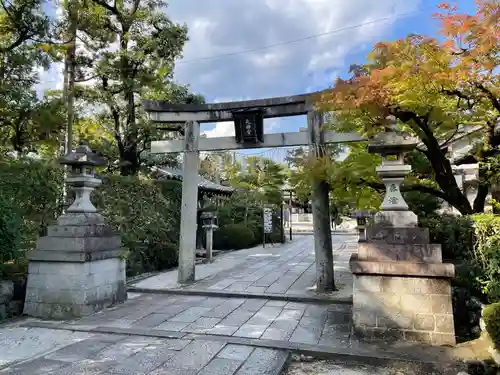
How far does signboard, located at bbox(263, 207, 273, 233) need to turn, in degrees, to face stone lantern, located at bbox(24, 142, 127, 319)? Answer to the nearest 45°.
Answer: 0° — it already faces it

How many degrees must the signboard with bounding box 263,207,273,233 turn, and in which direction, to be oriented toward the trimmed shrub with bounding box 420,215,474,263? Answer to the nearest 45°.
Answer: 0° — it already faces it

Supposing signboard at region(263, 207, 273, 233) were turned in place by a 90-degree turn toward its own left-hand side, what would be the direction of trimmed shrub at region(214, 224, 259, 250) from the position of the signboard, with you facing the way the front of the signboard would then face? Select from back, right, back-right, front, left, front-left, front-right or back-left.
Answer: back

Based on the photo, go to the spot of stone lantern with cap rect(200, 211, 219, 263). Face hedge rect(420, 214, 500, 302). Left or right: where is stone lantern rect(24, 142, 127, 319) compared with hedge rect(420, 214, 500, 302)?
right

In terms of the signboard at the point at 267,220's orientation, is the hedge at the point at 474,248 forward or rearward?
forward

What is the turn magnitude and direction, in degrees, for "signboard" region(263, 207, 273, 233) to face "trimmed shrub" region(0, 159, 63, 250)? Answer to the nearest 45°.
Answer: approximately 45° to its right

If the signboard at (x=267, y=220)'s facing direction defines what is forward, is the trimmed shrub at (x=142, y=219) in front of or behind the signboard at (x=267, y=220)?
in front

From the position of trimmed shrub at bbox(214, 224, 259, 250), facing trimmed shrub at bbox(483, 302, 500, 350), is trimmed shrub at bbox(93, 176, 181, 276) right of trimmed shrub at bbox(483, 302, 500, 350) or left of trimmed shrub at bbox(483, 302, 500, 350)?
right

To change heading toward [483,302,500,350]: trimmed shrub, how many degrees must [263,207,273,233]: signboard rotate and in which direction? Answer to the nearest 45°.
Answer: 0° — it already faces it

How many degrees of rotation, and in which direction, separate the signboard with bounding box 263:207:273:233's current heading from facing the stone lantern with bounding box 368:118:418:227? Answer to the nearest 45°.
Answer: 0° — it already faces it

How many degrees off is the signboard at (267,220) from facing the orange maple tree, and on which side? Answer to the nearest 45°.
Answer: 0° — it already faces it

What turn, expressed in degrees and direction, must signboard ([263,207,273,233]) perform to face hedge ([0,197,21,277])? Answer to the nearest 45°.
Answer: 0° — it already faces it

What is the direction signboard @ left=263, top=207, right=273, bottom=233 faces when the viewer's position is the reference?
facing the viewer

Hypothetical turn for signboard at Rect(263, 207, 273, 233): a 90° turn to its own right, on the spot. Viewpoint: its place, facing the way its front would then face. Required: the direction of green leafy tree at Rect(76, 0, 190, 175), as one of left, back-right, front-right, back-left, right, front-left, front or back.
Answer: front-left

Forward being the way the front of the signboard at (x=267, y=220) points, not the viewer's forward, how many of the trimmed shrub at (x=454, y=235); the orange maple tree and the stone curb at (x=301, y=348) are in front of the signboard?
3
